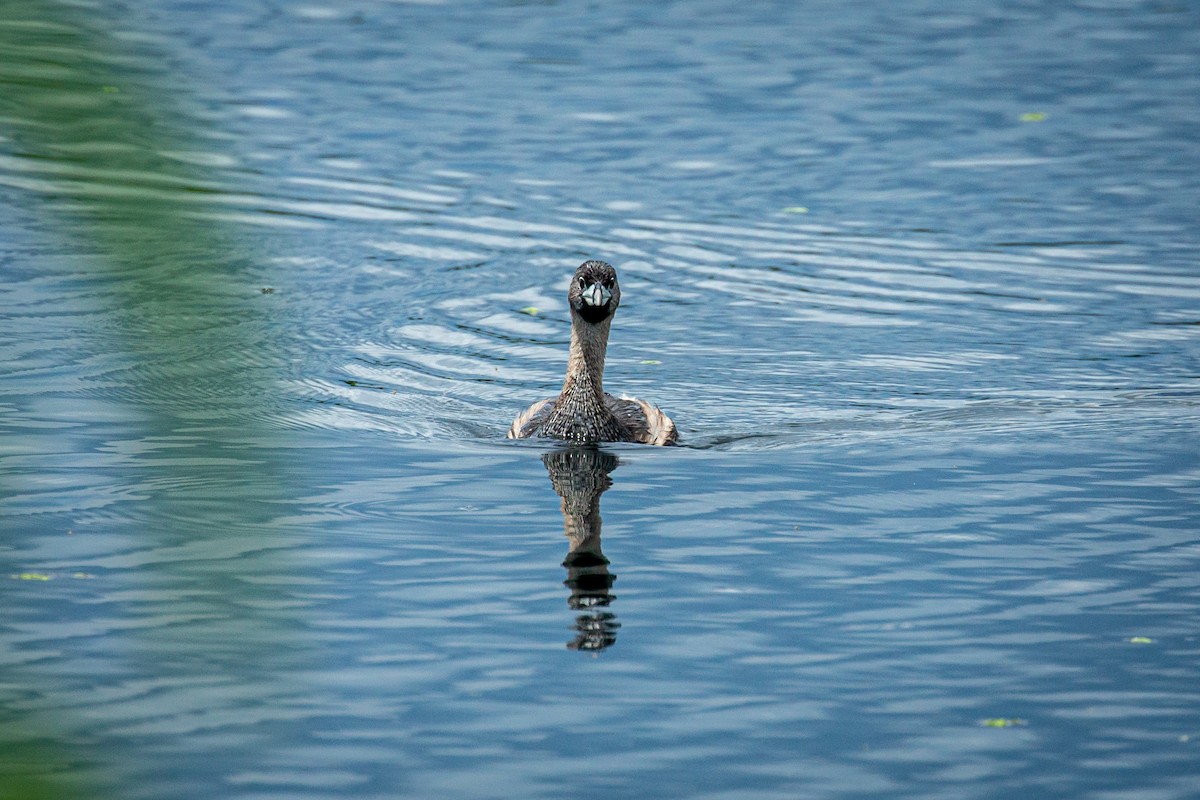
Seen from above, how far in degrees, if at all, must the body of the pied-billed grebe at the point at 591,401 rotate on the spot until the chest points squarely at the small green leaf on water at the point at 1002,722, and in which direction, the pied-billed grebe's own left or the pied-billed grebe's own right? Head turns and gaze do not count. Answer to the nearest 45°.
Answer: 0° — it already faces it

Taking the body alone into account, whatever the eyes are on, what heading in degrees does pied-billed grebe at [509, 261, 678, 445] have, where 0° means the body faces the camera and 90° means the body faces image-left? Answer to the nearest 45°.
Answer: approximately 0°
